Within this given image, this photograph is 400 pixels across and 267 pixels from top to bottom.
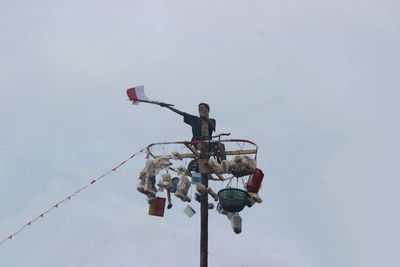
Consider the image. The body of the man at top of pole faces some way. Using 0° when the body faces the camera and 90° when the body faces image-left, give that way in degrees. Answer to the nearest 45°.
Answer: approximately 0°

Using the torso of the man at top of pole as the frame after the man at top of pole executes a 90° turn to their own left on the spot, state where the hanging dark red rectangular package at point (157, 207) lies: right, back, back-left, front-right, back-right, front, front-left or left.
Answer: back-left
